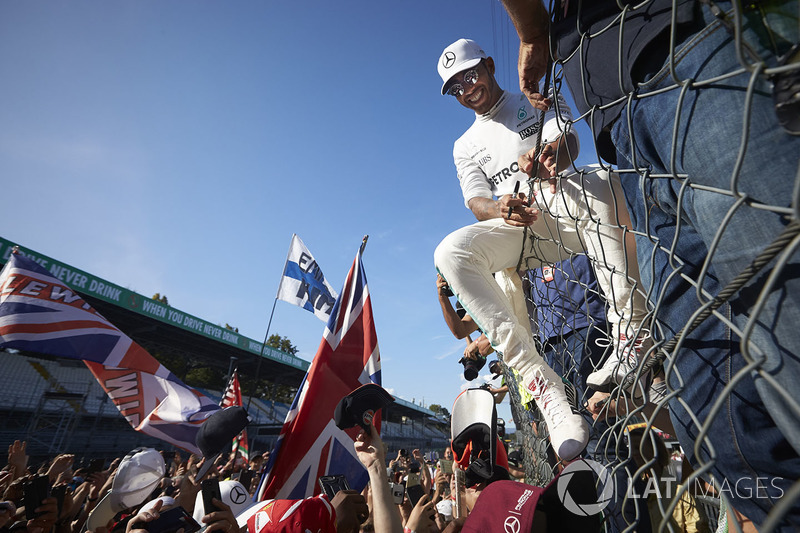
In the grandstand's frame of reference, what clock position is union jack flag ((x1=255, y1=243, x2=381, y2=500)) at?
The union jack flag is roughly at 1 o'clock from the grandstand.

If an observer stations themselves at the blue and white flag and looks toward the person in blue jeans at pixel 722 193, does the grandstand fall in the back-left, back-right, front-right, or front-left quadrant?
back-right

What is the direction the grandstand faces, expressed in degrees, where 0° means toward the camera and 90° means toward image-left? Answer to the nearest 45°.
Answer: approximately 315°

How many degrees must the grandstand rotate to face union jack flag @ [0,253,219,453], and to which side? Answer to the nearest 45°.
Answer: approximately 45° to its right

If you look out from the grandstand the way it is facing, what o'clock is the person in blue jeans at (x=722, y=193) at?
The person in blue jeans is roughly at 1 o'clock from the grandstand.
